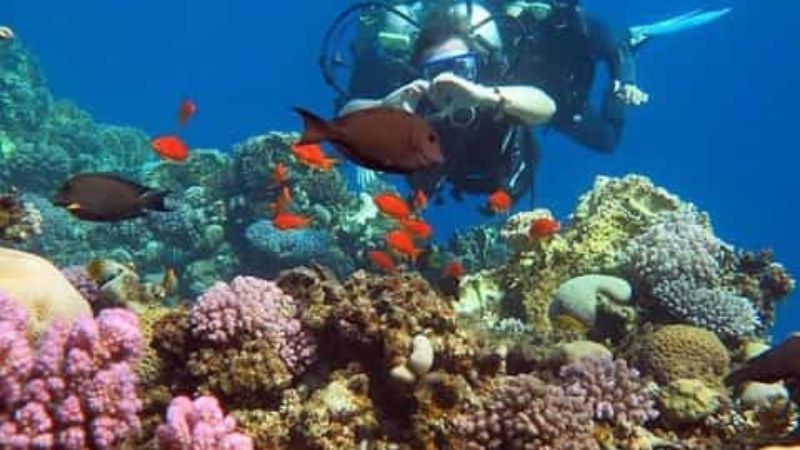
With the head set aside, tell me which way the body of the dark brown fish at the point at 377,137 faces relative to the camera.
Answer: to the viewer's right

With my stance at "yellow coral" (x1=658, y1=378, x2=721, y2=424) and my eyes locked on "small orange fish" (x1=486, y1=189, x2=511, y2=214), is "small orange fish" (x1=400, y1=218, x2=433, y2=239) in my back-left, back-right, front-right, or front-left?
front-left

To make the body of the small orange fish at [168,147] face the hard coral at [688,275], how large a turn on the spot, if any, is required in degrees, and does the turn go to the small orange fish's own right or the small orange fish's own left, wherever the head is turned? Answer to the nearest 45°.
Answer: approximately 135° to the small orange fish's own left

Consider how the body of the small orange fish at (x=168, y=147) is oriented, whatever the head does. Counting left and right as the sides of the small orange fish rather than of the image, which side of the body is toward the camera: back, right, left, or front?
left

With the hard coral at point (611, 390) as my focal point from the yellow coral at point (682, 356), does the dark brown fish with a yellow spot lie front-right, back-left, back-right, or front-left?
front-right

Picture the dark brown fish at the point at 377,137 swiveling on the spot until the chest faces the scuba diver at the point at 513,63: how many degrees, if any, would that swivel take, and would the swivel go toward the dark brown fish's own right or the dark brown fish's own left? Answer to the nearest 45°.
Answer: approximately 90° to the dark brown fish's own left

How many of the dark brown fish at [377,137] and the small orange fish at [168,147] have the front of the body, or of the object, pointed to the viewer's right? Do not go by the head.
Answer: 1

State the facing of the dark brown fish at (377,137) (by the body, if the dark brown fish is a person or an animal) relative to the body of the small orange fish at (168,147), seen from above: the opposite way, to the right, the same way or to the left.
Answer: the opposite way
